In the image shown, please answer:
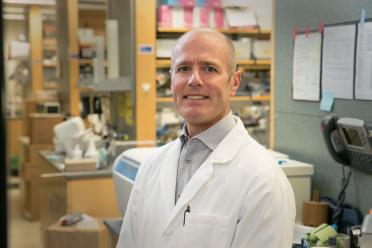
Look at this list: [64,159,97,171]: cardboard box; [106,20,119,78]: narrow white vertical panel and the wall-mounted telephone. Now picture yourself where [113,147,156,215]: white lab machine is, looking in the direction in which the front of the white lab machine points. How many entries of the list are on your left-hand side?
1

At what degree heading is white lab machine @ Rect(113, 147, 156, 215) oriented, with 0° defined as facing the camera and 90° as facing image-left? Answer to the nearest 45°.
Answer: approximately 45°

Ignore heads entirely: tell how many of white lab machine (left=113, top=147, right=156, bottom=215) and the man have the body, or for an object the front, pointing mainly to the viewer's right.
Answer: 0

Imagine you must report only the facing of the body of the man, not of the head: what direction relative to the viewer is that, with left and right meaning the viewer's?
facing the viewer and to the left of the viewer

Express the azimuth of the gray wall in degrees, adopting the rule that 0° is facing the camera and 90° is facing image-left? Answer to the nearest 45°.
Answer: approximately 45°

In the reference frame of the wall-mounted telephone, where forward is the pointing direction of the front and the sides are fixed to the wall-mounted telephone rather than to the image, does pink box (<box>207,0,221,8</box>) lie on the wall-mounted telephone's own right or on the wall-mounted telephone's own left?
on the wall-mounted telephone's own right
